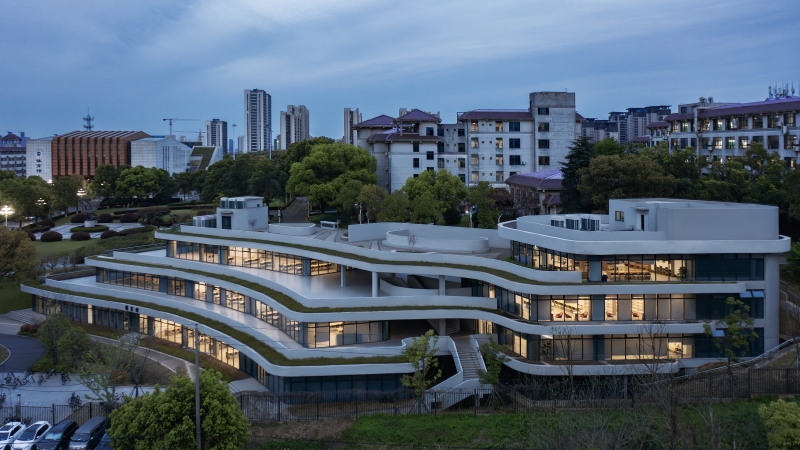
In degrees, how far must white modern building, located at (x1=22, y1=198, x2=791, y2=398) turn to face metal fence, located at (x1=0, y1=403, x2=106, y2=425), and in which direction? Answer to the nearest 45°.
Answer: approximately 90° to its right

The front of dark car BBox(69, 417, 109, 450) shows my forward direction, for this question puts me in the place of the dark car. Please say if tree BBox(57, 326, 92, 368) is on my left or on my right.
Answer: on my right

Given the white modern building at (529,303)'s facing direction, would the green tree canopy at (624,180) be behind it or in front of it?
behind

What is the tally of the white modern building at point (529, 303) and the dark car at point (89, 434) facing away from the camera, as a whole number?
0

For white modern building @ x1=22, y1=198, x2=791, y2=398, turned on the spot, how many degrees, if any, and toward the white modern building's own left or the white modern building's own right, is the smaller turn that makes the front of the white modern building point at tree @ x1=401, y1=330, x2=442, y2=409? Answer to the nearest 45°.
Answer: approximately 45° to the white modern building's own right

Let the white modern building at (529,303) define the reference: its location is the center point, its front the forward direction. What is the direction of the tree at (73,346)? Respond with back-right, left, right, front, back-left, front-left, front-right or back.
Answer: right

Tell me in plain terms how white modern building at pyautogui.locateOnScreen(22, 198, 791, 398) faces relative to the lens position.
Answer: facing the viewer

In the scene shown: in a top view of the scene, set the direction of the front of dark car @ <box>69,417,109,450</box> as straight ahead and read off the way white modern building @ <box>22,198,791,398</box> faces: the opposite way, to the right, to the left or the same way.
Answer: the same way

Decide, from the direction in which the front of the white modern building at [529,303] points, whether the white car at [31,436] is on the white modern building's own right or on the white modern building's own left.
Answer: on the white modern building's own right

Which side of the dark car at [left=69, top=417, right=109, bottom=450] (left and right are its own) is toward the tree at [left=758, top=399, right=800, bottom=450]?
left

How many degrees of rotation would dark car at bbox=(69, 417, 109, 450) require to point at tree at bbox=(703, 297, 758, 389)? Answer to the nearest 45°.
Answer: approximately 135° to its left

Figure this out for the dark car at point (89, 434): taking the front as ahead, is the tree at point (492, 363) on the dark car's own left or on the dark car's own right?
on the dark car's own left

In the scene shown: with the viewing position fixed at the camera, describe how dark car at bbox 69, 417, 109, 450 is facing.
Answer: facing the viewer and to the left of the viewer
